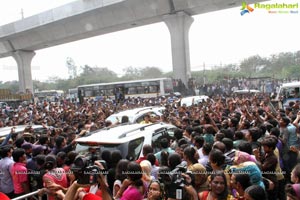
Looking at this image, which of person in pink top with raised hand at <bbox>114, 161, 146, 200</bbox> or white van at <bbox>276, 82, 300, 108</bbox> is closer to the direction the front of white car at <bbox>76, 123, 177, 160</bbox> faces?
the white van

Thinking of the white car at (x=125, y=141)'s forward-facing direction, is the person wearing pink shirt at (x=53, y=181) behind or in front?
behind

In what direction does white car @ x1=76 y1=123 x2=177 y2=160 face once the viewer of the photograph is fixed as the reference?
facing away from the viewer and to the right of the viewer

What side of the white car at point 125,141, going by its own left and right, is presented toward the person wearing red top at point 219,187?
right
